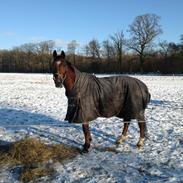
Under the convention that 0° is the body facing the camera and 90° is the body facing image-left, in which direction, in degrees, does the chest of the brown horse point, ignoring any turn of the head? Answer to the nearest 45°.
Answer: approximately 45°
